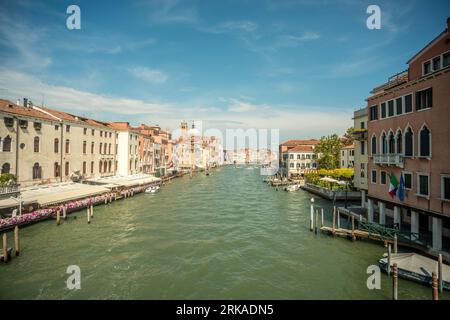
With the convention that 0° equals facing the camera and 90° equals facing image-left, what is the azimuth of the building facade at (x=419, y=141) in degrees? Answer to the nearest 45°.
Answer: approximately 45°
